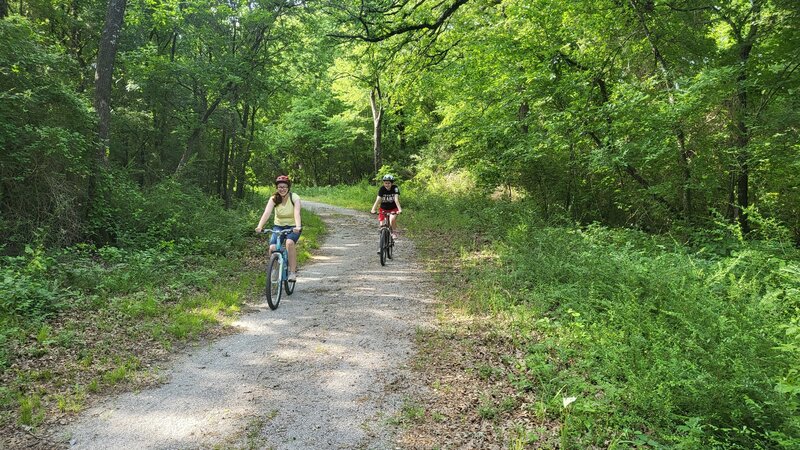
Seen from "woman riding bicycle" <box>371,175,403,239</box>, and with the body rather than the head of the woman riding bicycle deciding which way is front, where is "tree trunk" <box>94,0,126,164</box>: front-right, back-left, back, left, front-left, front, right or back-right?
right

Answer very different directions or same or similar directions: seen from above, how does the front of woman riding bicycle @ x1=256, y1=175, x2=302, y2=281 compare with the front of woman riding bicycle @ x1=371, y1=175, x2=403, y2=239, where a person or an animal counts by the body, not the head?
same or similar directions

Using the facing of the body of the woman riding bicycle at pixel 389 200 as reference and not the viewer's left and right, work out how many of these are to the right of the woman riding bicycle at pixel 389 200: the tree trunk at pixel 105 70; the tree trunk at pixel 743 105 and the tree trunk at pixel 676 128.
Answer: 1

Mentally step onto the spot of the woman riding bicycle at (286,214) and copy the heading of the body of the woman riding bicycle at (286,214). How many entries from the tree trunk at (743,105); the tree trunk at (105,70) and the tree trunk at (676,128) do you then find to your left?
2

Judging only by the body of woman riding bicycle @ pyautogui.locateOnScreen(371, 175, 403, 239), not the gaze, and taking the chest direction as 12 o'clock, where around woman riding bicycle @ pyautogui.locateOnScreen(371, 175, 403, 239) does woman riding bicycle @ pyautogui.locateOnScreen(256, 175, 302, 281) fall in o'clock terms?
woman riding bicycle @ pyautogui.locateOnScreen(256, 175, 302, 281) is roughly at 1 o'clock from woman riding bicycle @ pyautogui.locateOnScreen(371, 175, 403, 239).

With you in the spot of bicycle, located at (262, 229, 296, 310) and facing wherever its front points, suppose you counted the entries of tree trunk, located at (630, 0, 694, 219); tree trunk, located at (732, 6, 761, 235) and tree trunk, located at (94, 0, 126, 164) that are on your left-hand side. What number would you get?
2

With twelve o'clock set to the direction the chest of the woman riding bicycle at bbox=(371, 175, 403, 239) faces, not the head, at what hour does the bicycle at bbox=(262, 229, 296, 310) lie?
The bicycle is roughly at 1 o'clock from the woman riding bicycle.

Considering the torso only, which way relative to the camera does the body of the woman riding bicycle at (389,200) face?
toward the camera

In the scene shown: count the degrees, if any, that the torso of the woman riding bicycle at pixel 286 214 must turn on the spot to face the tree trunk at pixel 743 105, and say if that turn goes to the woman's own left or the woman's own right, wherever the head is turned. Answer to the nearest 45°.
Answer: approximately 90° to the woman's own left

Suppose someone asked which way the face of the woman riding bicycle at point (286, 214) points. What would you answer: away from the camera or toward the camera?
toward the camera

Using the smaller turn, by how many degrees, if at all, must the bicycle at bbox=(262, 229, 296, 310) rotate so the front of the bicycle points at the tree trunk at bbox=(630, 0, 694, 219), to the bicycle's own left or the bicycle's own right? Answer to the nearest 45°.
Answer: approximately 90° to the bicycle's own left

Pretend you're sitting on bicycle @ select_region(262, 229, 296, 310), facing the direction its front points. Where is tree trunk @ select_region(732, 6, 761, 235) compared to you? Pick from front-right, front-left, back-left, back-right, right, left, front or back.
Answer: left

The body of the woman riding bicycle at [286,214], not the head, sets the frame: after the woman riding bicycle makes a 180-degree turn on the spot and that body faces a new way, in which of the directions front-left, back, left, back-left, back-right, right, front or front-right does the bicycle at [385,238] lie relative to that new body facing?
front-right

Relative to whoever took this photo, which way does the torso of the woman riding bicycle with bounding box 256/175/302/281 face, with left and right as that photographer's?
facing the viewer

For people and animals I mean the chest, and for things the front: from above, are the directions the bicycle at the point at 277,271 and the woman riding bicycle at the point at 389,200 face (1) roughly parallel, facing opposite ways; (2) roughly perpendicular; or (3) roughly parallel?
roughly parallel
